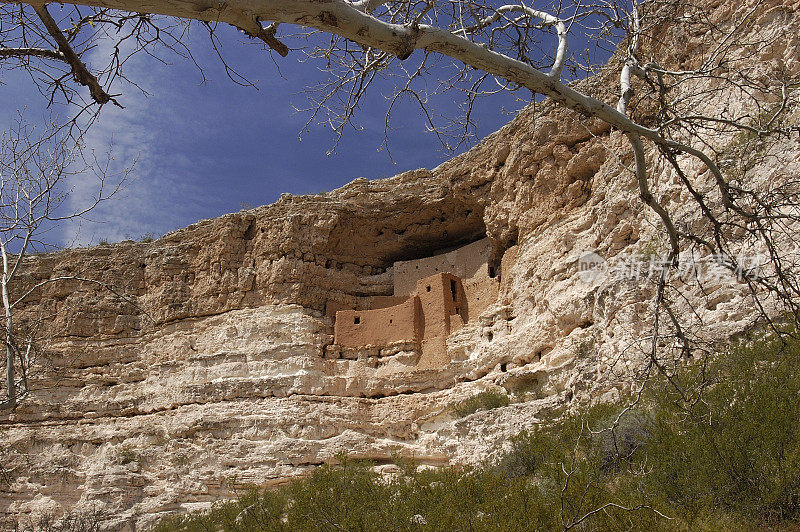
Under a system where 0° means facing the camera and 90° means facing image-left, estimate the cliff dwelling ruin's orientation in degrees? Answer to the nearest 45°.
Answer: approximately 0°

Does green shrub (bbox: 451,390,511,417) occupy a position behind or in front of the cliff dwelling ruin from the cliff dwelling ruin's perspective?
in front
